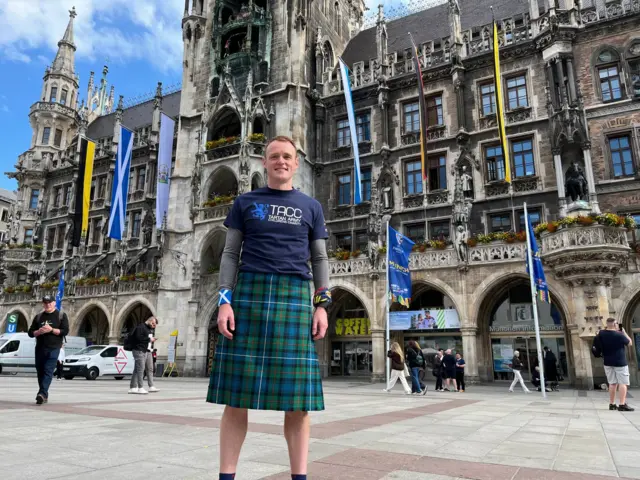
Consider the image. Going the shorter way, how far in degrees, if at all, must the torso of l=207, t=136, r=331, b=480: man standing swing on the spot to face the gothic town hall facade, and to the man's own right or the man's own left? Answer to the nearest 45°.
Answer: approximately 180°

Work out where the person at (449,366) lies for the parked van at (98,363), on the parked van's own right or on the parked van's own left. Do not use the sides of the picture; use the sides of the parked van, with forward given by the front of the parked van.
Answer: on the parked van's own left

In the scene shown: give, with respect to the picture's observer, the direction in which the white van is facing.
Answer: facing to the left of the viewer

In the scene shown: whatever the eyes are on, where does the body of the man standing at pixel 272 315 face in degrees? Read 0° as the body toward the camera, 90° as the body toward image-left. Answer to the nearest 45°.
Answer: approximately 0°

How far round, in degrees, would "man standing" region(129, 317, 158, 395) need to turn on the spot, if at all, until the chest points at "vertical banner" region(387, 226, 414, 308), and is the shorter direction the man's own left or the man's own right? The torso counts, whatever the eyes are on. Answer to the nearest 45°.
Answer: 0° — they already face it
